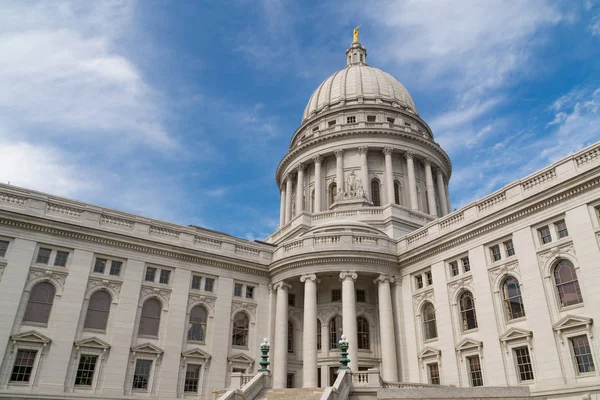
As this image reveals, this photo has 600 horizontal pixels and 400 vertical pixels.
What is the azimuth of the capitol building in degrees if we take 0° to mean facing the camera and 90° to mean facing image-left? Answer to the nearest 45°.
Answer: approximately 0°
